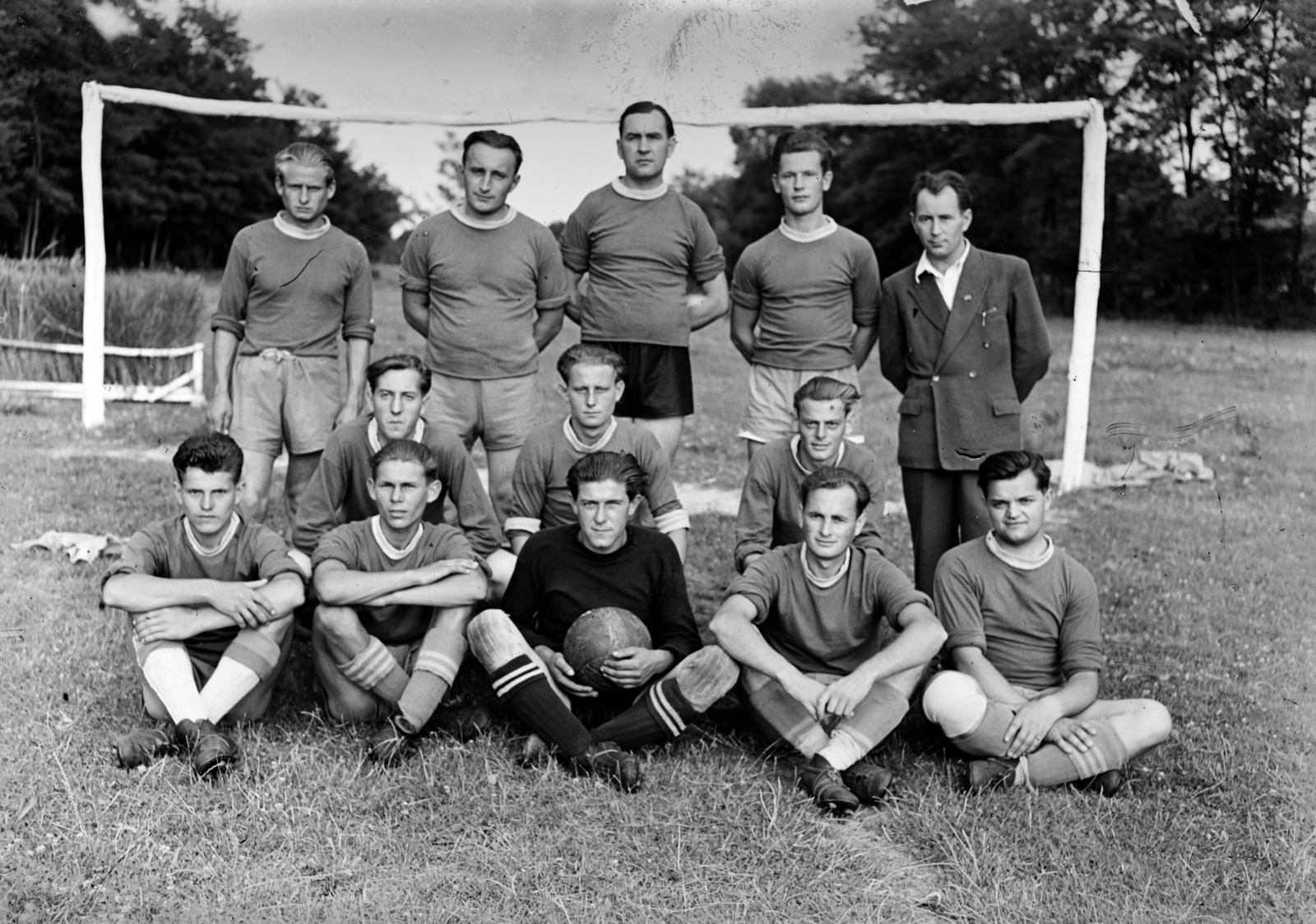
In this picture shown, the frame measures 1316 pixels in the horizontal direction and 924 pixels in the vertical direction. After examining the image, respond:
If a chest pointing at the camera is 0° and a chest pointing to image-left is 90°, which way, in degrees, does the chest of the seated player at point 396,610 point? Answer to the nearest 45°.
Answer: approximately 0°

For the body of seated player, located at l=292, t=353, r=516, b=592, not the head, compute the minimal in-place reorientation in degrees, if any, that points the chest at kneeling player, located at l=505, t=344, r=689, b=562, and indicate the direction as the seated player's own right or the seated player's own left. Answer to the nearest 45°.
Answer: approximately 90° to the seated player's own left

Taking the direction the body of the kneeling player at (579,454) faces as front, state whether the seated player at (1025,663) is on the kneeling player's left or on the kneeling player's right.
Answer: on the kneeling player's left

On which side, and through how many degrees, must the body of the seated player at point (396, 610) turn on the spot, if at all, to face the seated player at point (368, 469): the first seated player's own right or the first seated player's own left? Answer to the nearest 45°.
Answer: approximately 180°
